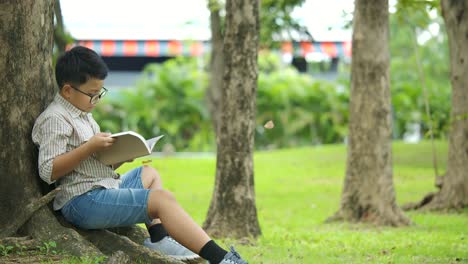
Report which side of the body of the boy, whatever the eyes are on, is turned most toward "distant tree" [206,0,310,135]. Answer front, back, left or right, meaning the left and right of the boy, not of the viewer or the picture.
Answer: left

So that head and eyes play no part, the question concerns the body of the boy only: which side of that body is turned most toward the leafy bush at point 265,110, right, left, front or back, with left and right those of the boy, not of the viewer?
left

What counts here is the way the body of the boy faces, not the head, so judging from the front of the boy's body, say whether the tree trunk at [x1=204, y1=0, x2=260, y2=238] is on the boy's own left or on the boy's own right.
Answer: on the boy's own left

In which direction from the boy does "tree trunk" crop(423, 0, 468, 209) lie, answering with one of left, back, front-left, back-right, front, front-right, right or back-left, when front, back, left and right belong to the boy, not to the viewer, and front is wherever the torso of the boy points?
front-left

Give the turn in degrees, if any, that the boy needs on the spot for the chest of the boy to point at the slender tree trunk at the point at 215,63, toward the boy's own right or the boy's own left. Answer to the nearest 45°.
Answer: approximately 90° to the boy's own left

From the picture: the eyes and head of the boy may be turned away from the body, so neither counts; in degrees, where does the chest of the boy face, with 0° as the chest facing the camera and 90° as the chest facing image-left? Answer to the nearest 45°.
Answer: approximately 270°

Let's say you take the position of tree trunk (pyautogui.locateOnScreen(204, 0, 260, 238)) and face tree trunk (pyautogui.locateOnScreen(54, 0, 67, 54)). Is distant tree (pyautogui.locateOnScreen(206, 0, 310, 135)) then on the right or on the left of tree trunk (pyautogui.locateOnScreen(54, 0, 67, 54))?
right
